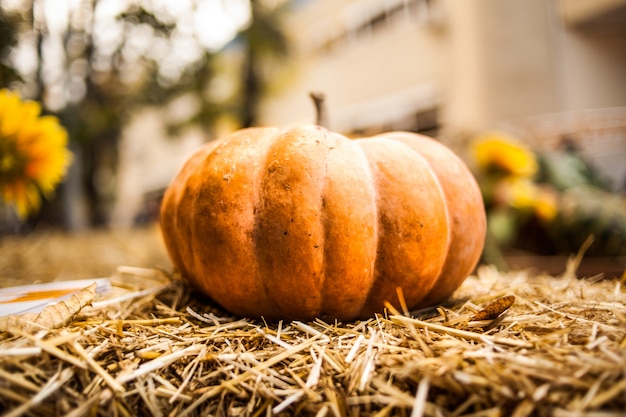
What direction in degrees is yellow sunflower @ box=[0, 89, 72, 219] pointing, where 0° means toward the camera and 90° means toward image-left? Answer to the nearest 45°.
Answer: approximately 0°

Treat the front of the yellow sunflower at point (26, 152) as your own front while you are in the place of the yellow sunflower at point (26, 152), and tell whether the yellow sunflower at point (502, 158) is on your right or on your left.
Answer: on your left
